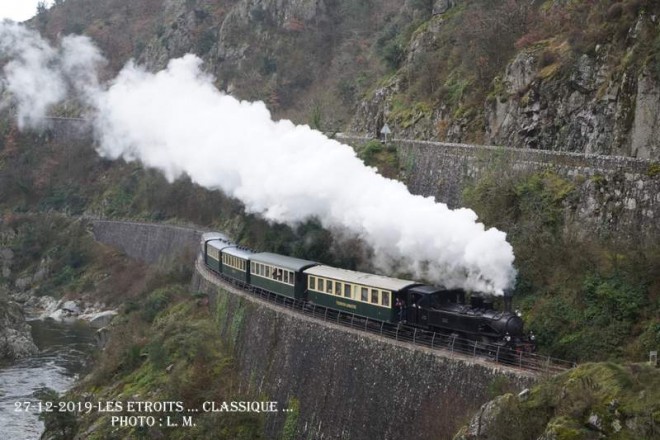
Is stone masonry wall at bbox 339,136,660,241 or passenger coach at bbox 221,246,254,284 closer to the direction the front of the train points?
the stone masonry wall

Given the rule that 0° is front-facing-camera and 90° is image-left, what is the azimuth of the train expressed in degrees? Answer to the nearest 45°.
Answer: approximately 315°
